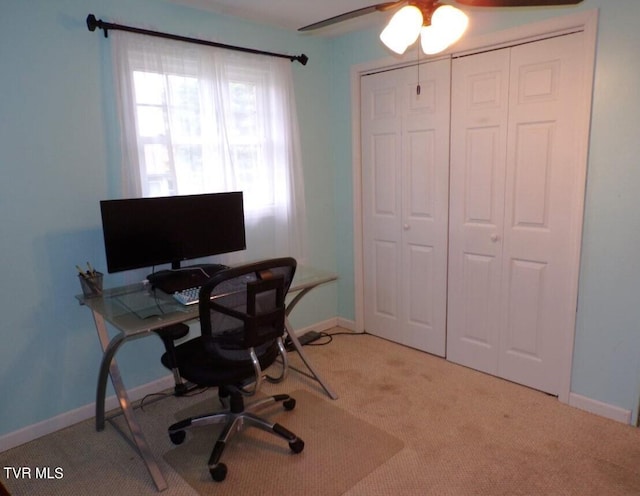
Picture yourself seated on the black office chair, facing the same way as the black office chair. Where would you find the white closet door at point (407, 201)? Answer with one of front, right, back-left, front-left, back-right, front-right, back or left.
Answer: right

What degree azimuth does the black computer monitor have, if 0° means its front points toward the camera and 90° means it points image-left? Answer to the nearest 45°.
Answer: approximately 315°

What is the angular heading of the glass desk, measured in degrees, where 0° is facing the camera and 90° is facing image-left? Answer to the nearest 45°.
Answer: approximately 315°

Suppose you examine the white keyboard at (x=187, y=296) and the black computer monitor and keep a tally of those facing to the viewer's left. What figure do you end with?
0

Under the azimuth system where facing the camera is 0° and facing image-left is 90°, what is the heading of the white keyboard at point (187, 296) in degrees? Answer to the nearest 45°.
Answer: approximately 315°

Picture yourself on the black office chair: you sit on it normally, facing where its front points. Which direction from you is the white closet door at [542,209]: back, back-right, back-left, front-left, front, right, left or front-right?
back-right

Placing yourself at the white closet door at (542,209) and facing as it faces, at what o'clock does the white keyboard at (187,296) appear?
The white keyboard is roughly at 12 o'clock from the white closet door.

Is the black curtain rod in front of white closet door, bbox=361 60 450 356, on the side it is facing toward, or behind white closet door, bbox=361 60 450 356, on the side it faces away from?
in front

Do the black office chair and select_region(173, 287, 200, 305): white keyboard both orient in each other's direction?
yes

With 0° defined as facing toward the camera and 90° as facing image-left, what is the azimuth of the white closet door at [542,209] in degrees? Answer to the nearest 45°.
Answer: approximately 45°
